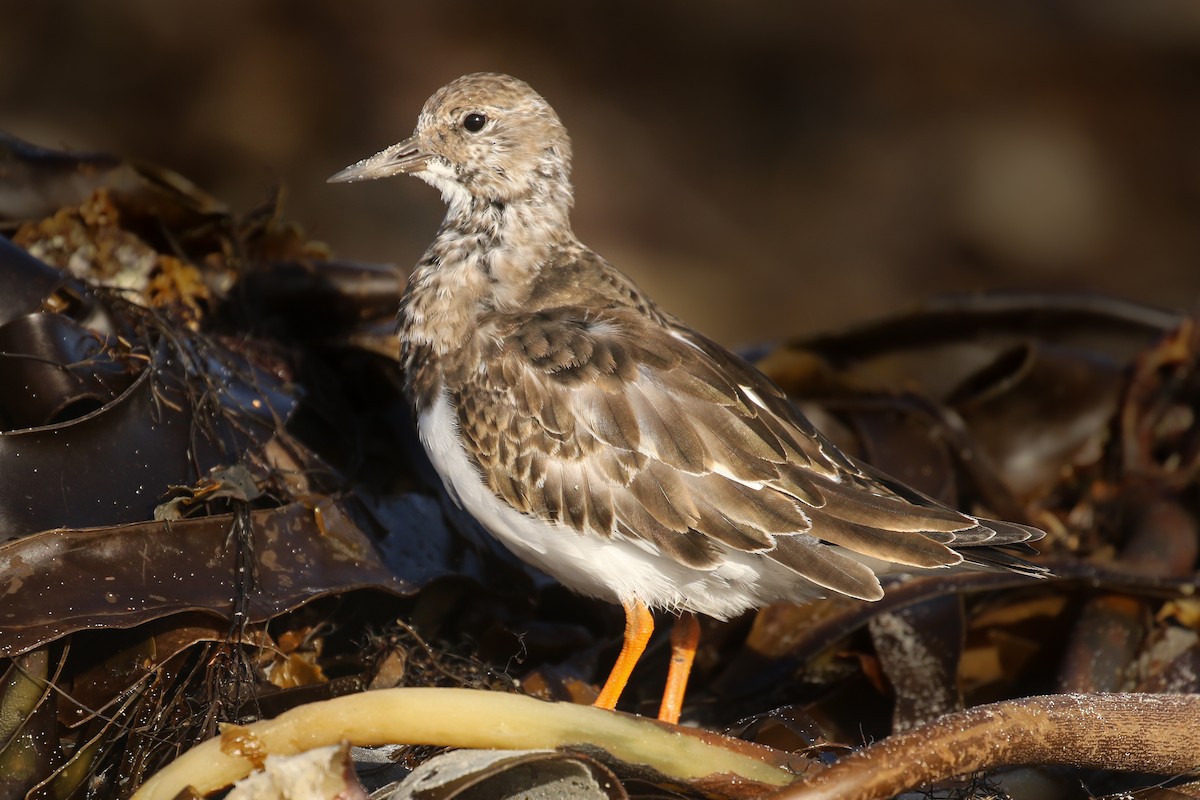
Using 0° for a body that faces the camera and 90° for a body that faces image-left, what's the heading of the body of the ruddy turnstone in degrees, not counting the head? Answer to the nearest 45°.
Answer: approximately 90°
